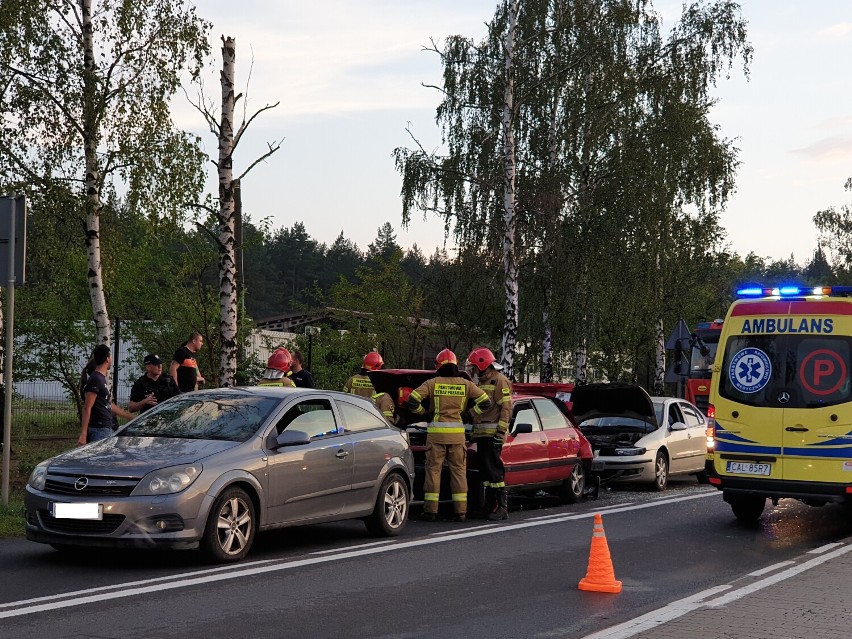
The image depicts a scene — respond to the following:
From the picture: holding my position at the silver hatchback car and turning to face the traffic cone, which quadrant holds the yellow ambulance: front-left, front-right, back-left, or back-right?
front-left

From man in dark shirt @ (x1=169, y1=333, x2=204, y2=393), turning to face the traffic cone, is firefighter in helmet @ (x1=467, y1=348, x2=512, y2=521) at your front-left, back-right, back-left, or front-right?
front-left

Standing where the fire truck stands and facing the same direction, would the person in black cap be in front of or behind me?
in front

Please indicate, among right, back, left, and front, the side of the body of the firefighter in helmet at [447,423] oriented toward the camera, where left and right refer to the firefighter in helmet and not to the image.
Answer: back

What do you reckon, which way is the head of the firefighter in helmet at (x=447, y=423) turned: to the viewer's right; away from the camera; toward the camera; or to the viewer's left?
away from the camera

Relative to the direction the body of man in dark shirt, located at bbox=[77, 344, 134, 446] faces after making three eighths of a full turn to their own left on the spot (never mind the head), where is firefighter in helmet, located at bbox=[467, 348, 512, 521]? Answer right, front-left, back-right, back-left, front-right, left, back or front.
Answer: back-right

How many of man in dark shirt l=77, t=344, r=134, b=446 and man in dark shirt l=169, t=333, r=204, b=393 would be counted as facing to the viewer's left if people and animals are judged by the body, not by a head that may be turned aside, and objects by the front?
0

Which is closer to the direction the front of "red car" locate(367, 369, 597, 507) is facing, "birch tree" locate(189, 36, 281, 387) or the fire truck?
the birch tree

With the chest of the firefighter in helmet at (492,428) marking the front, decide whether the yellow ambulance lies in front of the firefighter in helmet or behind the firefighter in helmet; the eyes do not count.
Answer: behind

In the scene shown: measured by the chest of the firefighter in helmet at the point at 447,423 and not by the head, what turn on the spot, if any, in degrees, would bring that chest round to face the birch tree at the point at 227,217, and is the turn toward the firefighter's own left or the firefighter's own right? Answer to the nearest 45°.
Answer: approximately 45° to the firefighter's own left

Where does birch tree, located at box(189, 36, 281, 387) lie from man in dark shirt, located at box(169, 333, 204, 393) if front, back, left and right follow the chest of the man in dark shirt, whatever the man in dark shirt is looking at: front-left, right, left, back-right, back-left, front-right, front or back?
left

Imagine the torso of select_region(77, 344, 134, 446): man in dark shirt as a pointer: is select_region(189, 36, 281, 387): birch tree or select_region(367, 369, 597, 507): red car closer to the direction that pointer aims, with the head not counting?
the red car

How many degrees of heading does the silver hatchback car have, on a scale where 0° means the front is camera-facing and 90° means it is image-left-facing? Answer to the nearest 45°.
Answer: approximately 45°
